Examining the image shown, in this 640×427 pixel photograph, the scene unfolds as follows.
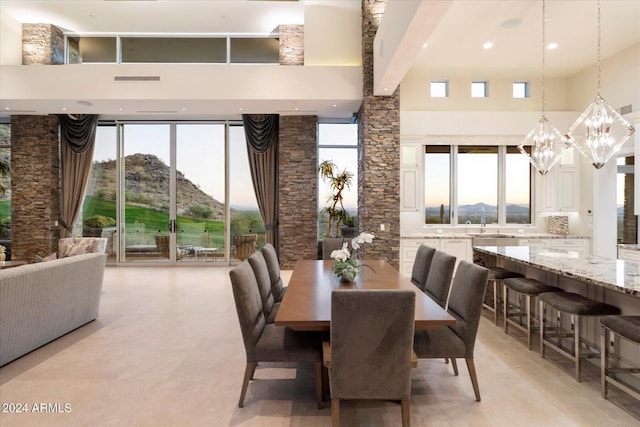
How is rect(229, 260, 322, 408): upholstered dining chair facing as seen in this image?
to the viewer's right

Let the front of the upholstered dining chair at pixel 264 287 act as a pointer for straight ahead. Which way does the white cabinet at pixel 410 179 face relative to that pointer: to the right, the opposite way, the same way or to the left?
to the right

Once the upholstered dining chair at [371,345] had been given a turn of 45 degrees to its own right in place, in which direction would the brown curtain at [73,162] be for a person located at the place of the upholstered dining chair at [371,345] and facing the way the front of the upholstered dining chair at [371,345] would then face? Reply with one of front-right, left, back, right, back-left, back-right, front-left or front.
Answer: left

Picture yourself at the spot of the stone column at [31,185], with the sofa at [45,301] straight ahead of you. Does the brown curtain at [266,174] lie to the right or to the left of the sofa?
left

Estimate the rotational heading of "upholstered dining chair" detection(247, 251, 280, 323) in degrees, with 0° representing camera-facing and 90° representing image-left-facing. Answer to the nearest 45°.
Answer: approximately 270°

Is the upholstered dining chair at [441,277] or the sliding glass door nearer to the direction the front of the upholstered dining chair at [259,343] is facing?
the upholstered dining chair

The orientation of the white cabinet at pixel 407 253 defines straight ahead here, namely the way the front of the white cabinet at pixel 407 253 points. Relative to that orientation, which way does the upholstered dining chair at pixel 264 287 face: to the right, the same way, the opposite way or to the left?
to the left

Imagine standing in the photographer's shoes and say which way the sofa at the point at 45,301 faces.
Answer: facing away from the viewer and to the left of the viewer

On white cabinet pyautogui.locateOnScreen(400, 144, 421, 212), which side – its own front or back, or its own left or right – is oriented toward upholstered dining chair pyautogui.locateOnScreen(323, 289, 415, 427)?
front

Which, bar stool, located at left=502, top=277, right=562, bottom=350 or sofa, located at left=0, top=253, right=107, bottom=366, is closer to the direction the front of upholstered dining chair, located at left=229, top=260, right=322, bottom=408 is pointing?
the bar stool

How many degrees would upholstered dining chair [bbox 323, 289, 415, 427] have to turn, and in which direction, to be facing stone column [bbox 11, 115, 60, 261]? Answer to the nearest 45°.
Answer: approximately 45° to its left

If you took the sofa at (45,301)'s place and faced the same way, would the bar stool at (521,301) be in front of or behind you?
behind

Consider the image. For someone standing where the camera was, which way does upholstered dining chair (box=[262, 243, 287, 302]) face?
facing to the right of the viewer

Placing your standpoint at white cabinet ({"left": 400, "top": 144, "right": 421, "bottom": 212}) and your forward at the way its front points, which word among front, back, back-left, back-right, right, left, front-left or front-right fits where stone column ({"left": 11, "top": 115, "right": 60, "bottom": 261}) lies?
right

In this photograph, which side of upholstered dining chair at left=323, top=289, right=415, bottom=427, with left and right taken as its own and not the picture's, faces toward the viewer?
back

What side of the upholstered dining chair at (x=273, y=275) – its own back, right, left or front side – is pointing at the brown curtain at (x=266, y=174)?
left
